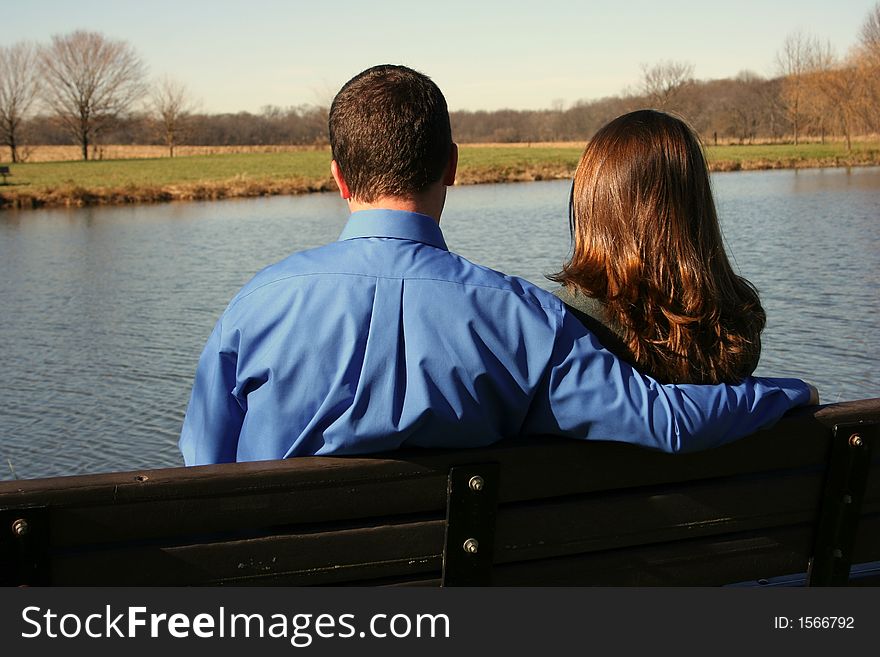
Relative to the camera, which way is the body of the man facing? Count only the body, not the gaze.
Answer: away from the camera

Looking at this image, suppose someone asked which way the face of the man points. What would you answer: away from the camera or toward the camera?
away from the camera
